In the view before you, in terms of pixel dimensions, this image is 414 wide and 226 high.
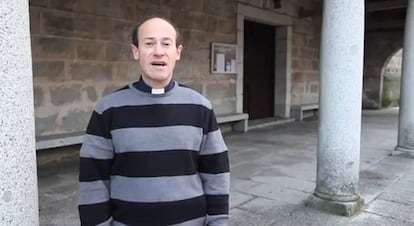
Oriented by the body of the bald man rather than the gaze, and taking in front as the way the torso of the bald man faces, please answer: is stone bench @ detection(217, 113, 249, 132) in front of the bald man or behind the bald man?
behind

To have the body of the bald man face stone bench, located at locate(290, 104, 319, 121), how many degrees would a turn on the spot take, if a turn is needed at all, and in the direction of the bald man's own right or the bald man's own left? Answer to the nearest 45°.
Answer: approximately 135° to the bald man's own left

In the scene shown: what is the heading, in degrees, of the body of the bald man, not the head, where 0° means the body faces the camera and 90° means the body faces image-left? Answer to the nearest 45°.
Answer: approximately 0°

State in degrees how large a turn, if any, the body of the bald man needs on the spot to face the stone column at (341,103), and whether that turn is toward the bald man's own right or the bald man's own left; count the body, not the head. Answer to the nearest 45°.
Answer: approximately 135° to the bald man's own left

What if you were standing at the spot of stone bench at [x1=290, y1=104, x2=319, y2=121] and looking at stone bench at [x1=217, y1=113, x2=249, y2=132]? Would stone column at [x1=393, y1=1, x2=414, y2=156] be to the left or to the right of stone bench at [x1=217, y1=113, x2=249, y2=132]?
left

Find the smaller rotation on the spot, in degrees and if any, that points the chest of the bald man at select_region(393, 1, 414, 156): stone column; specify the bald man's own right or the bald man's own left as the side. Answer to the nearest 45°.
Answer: approximately 135° to the bald man's own left
